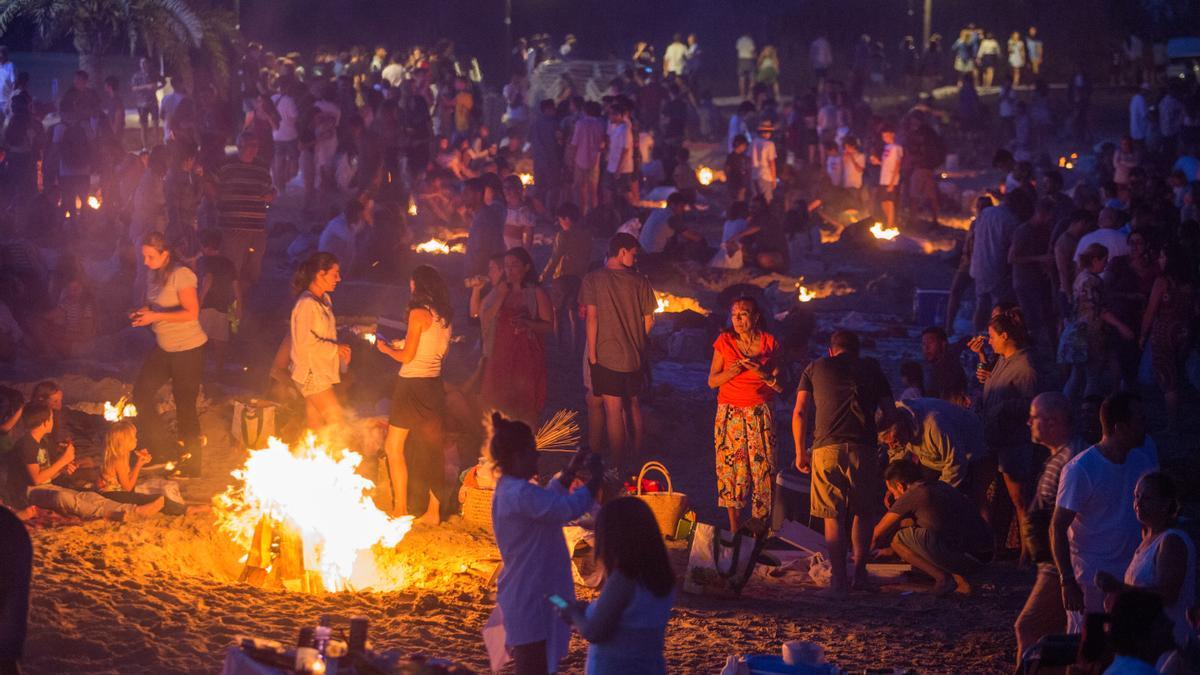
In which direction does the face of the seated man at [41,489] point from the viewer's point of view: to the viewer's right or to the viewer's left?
to the viewer's right

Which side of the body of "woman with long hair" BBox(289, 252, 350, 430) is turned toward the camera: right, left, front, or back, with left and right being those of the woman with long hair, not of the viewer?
right

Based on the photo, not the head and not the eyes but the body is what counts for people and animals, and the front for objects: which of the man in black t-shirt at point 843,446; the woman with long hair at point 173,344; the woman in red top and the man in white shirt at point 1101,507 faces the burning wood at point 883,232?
the man in black t-shirt

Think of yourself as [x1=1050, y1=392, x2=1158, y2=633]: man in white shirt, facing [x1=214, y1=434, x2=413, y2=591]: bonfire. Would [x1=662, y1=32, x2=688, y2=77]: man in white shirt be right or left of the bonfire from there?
right

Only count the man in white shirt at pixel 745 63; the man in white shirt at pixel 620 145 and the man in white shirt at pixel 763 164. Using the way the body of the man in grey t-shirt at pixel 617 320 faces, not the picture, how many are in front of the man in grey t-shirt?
3

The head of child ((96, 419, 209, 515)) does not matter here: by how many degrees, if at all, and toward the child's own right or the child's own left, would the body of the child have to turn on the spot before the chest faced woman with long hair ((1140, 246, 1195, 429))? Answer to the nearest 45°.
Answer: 0° — they already face them

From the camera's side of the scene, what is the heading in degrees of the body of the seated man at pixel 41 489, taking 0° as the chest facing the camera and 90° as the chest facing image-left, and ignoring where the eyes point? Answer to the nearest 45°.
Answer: approximately 270°

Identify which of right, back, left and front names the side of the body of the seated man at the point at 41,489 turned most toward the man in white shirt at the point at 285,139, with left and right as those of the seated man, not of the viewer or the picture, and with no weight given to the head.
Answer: left

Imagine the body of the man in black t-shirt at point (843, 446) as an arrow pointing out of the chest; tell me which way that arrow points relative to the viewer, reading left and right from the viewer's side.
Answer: facing away from the viewer

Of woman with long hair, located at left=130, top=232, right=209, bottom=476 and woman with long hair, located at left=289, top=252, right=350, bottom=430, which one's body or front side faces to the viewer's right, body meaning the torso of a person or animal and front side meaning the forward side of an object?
woman with long hair, located at left=289, top=252, right=350, bottom=430

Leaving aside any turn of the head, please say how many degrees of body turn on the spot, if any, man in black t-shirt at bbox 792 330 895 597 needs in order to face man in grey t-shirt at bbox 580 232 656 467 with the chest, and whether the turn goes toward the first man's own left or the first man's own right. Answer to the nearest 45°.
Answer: approximately 45° to the first man's own left

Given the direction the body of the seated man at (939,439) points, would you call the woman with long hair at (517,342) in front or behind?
in front

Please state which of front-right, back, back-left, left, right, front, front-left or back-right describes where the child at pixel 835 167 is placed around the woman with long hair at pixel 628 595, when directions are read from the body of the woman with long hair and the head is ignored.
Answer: front-right

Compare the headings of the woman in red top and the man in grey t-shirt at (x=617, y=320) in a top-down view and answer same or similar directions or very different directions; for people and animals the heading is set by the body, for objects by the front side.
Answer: very different directions

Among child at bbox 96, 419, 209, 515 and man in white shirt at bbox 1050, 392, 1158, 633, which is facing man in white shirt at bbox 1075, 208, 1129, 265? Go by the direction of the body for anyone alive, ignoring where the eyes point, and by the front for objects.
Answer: the child
